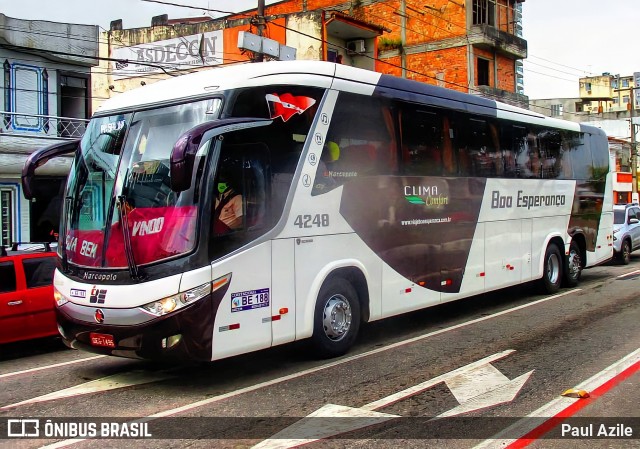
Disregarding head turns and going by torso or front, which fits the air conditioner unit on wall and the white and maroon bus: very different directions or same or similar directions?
same or similar directions

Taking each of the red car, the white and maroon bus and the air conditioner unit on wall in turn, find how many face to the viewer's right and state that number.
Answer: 0

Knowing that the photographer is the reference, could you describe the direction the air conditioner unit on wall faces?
facing the viewer and to the left of the viewer

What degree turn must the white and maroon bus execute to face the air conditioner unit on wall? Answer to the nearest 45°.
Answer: approximately 135° to its right

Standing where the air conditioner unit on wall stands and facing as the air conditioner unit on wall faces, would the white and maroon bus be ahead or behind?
ahead

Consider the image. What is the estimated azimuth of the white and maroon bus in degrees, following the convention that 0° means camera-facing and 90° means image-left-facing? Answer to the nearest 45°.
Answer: approximately 45°
